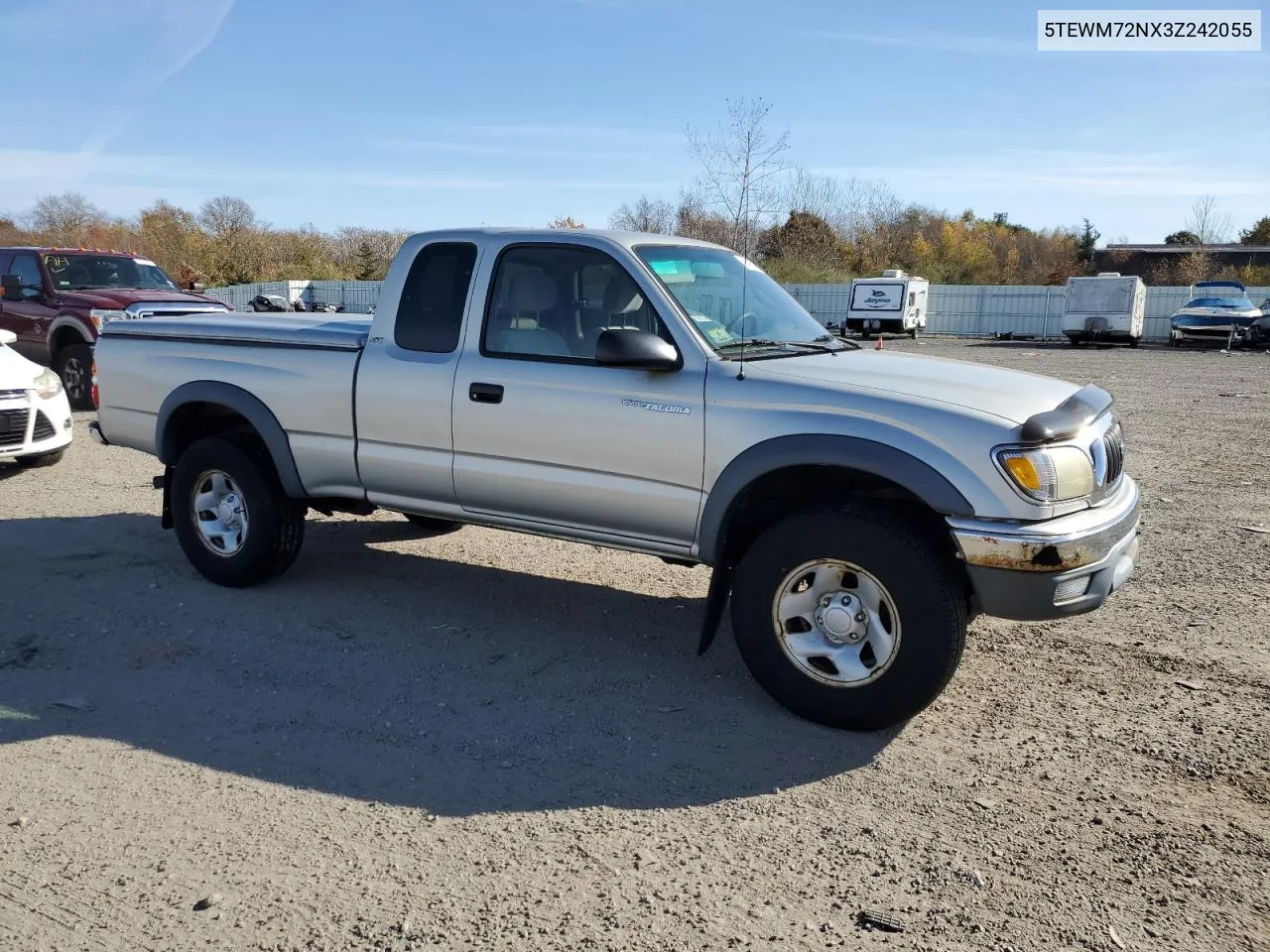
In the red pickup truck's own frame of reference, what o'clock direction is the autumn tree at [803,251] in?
The autumn tree is roughly at 9 o'clock from the red pickup truck.

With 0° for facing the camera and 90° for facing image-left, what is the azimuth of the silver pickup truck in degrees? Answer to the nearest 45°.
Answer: approximately 315°

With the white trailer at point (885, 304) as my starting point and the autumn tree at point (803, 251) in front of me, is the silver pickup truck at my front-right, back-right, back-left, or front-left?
back-left

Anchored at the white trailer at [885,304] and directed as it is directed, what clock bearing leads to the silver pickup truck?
The silver pickup truck is roughly at 12 o'clock from the white trailer.

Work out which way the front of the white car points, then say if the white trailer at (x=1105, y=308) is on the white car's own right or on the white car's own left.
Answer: on the white car's own left

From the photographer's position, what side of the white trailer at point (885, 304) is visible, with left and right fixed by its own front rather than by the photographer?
front

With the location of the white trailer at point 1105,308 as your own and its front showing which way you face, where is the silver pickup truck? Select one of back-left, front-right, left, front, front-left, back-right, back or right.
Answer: front

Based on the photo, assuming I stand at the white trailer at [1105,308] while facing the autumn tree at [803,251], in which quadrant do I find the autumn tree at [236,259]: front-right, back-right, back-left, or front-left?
front-left

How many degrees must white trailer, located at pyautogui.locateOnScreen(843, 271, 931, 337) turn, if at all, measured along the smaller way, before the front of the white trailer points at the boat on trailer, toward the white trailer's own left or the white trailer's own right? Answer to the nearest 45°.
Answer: approximately 90° to the white trailer's own left

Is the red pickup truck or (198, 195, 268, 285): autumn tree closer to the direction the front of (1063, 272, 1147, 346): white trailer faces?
the red pickup truck

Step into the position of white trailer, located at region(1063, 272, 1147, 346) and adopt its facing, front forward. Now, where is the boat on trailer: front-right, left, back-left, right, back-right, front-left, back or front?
left

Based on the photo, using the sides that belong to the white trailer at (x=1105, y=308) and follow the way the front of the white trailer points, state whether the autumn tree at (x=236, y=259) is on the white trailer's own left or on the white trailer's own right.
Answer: on the white trailer's own right

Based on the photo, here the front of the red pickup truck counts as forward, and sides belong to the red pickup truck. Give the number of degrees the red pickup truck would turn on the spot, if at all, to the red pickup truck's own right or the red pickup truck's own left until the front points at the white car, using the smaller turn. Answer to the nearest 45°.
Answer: approximately 45° to the red pickup truck's own right

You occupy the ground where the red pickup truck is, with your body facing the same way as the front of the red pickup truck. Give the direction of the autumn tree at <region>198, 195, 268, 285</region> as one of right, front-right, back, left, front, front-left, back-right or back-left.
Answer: back-left

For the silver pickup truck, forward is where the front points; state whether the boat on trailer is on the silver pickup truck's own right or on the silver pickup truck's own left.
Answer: on the silver pickup truck's own left

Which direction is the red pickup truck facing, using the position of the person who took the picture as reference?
facing the viewer and to the right of the viewer
